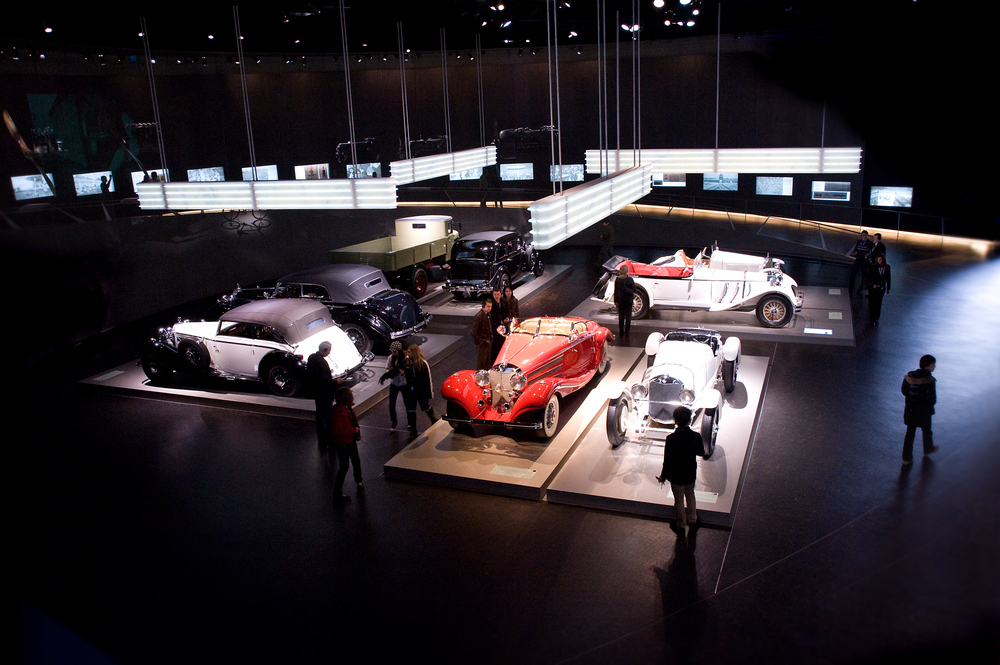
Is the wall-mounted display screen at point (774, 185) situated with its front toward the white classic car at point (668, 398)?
yes

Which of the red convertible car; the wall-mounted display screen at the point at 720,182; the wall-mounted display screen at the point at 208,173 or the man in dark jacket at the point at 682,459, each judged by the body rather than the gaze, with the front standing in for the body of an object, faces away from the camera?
the man in dark jacket

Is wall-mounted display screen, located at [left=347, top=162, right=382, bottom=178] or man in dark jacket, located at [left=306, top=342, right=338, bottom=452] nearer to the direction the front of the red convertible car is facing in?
the man in dark jacket

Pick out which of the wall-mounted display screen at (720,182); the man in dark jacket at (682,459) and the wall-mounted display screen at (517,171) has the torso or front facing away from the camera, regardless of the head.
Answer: the man in dark jacket

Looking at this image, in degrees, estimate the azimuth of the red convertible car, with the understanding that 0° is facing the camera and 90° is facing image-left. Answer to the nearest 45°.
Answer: approximately 45°

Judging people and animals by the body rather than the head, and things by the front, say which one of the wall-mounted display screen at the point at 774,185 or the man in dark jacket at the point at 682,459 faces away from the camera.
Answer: the man in dark jacket

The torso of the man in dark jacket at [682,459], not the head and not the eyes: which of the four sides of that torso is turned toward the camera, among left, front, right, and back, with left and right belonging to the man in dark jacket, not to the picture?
back

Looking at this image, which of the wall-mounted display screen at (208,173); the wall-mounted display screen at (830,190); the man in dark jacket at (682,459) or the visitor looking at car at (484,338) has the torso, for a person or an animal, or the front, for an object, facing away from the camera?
the man in dark jacket

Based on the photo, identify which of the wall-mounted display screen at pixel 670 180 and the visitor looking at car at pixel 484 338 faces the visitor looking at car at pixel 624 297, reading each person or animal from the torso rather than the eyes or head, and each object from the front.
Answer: the wall-mounted display screen

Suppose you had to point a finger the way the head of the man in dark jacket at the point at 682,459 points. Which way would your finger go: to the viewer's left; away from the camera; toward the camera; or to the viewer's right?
away from the camera

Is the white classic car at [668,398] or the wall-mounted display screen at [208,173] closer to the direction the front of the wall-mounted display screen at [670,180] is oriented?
the white classic car
